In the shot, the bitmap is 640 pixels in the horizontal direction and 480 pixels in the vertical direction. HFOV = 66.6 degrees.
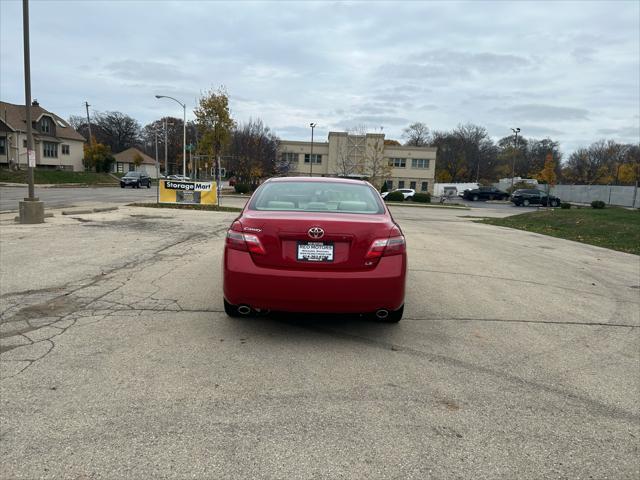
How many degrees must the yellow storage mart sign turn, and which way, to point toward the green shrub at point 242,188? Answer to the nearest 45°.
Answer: approximately 180°

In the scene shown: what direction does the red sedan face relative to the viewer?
away from the camera

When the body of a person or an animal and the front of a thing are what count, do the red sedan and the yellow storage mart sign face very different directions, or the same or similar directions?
very different directions

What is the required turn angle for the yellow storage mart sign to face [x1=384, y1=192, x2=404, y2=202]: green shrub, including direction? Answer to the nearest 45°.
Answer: approximately 135° to its left

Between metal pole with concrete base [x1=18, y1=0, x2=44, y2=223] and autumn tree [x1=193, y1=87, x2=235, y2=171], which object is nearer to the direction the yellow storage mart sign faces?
the metal pole with concrete base

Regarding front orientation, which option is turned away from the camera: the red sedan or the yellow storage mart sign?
the red sedan

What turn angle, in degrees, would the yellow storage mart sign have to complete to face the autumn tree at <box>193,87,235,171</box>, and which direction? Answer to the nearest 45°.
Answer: approximately 180°

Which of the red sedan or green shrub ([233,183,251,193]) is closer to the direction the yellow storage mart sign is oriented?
the red sedan

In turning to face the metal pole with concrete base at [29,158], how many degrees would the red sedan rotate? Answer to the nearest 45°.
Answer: approximately 45° to its left

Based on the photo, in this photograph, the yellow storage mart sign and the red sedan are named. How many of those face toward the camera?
1

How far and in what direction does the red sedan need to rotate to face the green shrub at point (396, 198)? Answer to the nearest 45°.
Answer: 0° — it already faces it

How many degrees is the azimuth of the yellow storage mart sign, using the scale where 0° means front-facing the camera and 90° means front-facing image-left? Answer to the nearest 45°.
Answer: approximately 0°

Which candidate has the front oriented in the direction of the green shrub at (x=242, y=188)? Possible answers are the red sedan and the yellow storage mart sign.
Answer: the red sedan
